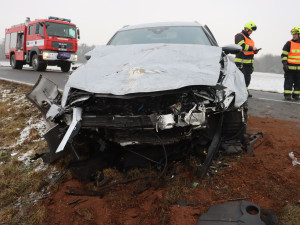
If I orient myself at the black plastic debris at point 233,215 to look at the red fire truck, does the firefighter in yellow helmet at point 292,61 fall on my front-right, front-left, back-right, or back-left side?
front-right

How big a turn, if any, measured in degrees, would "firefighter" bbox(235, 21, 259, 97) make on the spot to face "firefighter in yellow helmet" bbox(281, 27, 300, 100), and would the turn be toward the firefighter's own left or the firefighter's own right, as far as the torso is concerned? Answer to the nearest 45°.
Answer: approximately 45° to the firefighter's own left

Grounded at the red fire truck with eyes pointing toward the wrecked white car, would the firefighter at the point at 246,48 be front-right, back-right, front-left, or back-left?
front-left

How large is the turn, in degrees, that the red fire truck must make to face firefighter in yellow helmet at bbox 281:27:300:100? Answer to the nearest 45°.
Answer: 0° — it already faces them

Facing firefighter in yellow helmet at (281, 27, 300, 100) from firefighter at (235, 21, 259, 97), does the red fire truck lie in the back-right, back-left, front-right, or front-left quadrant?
back-left

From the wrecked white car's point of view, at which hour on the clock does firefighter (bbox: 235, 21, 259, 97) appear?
The firefighter is roughly at 7 o'clock from the wrecked white car.

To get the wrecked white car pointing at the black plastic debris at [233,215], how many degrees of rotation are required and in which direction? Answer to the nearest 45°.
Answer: approximately 45° to its left

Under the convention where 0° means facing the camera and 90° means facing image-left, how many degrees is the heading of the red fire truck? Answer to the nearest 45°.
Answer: approximately 315°

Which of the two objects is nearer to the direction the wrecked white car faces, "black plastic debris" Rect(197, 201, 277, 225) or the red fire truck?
the black plastic debris

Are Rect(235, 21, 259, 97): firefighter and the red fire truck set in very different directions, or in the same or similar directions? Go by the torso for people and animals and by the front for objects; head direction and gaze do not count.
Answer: same or similar directions

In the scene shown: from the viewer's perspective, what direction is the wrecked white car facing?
toward the camera
